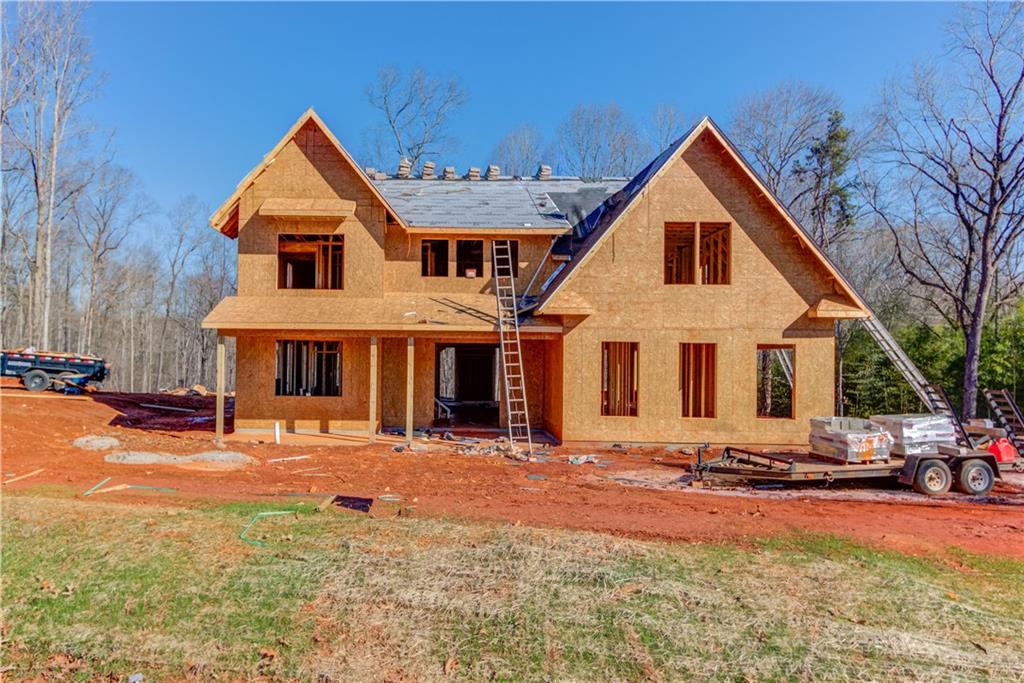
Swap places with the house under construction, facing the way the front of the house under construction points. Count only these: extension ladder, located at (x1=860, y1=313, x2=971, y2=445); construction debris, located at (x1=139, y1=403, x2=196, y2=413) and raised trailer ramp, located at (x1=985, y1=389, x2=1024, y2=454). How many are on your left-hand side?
2

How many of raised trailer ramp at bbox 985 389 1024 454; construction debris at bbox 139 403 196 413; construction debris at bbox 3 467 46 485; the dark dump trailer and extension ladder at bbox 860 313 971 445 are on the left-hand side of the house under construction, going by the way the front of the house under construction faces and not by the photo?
2

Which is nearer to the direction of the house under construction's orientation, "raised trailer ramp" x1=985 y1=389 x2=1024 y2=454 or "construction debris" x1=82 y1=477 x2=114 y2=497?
the construction debris

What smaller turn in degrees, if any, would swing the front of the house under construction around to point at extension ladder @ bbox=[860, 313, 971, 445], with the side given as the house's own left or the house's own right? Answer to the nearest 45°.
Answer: approximately 90° to the house's own left

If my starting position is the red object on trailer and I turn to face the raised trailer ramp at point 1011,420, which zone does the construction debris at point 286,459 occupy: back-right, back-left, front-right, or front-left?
back-left

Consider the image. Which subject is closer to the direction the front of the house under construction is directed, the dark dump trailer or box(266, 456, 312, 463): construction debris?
the construction debris

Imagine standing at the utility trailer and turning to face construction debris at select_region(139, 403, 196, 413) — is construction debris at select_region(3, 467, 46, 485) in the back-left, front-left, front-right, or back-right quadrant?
front-left

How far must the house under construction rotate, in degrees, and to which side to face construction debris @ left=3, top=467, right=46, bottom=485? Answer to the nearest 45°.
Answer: approximately 45° to its right

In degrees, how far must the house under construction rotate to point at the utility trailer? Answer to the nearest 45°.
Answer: approximately 45° to its left

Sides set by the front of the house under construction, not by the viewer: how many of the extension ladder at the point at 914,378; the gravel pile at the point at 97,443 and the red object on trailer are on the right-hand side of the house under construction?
1

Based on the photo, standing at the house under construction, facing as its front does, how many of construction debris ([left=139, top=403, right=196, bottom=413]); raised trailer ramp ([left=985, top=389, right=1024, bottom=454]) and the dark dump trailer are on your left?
1

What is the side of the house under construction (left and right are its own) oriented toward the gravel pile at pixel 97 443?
right

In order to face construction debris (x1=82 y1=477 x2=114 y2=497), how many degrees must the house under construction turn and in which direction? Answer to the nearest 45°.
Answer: approximately 45° to its right

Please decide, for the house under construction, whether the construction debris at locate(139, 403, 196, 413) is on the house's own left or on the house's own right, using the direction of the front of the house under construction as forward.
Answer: on the house's own right

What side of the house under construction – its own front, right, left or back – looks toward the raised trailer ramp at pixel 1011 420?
left

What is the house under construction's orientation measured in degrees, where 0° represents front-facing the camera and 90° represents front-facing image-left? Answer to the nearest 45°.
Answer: approximately 0°
